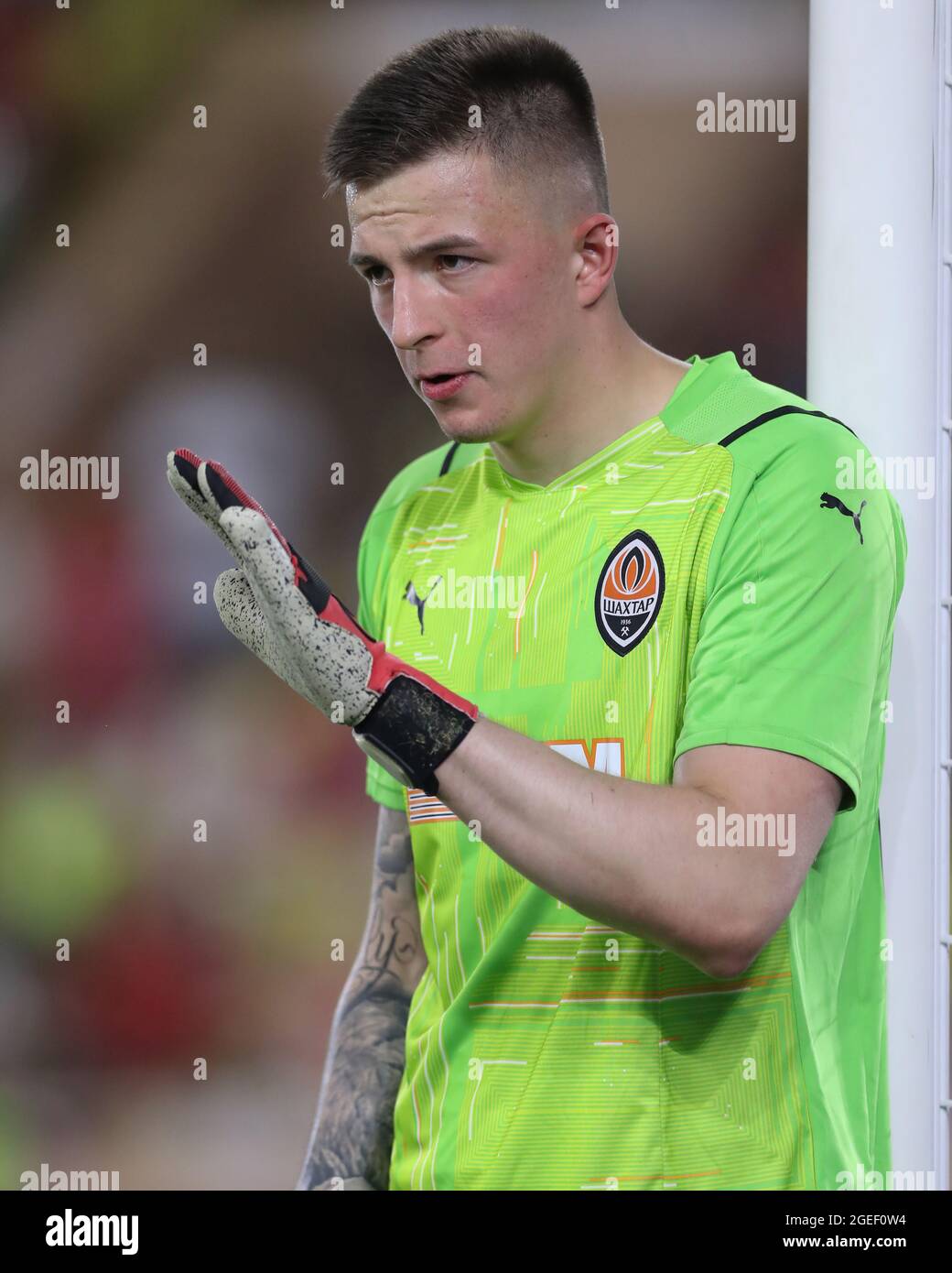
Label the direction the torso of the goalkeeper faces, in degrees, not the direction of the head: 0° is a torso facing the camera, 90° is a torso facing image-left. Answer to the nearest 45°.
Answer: approximately 45°
